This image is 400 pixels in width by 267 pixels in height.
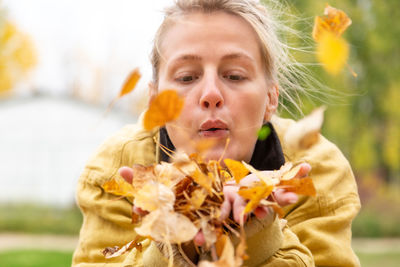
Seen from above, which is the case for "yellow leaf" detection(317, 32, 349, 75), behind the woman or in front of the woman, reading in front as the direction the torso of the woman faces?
in front

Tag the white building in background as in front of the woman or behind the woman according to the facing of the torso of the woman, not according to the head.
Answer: behind

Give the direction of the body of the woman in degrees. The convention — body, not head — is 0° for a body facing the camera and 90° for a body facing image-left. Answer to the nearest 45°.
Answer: approximately 0°

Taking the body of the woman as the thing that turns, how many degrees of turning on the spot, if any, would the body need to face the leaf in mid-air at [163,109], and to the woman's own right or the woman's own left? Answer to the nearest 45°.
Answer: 0° — they already face it

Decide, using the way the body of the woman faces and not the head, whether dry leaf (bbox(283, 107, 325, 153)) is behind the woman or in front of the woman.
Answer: in front

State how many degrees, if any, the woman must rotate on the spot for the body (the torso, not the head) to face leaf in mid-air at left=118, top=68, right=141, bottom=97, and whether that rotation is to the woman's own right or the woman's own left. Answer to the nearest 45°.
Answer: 0° — they already face it
